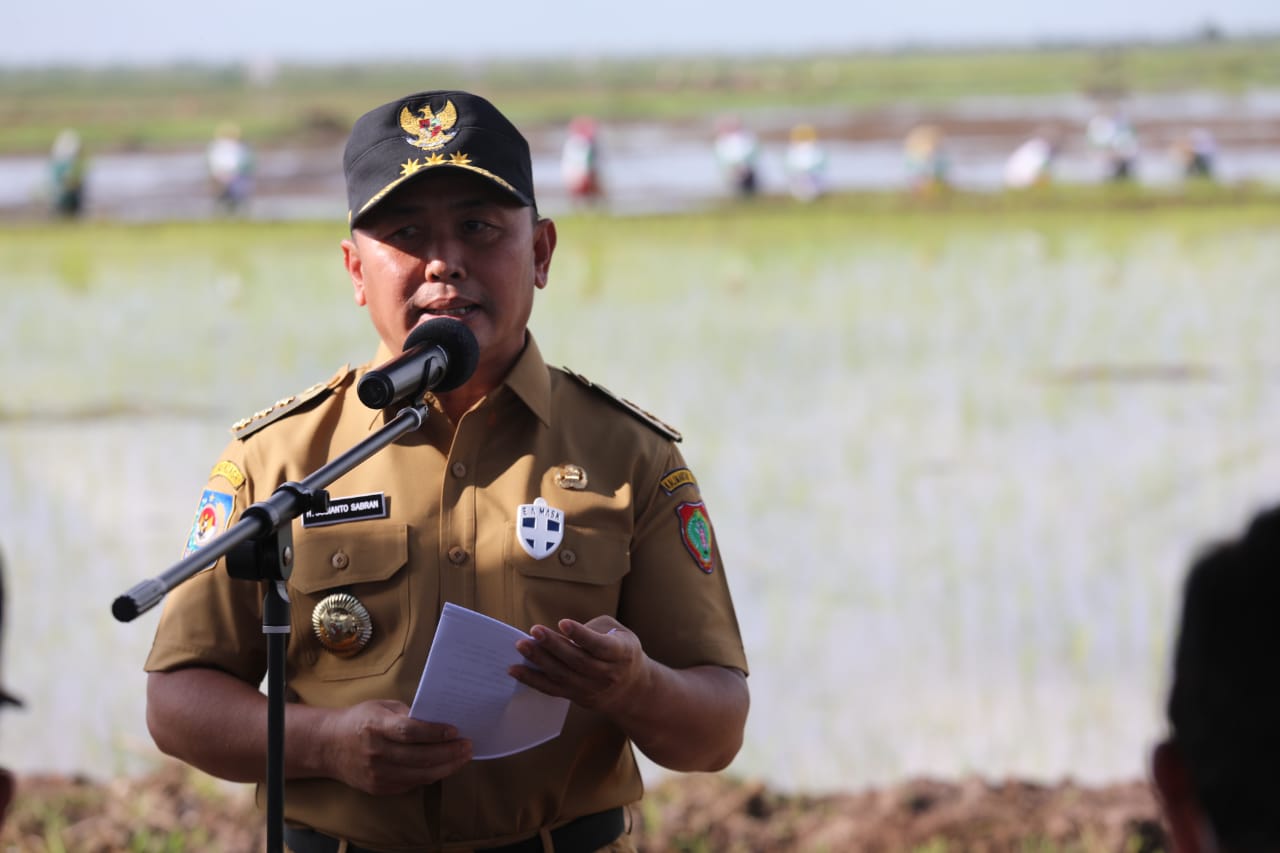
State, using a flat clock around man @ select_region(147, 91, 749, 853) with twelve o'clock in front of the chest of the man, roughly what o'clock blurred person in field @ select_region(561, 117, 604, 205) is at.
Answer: The blurred person in field is roughly at 6 o'clock from the man.

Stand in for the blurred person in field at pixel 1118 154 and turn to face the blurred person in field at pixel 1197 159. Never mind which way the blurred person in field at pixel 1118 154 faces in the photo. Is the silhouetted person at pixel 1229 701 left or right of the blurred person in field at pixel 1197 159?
right

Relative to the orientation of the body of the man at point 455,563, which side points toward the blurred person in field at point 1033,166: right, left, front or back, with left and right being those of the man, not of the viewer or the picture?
back

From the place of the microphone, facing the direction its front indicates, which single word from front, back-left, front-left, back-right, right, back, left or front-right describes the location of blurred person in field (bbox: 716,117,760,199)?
front-left

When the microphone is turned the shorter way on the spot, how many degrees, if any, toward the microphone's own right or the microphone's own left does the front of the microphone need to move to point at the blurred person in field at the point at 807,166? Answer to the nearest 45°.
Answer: approximately 45° to the microphone's own left

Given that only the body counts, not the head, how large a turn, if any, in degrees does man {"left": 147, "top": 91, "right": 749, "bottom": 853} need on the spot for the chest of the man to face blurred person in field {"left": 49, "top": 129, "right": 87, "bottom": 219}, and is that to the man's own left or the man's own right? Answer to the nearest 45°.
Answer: approximately 180°

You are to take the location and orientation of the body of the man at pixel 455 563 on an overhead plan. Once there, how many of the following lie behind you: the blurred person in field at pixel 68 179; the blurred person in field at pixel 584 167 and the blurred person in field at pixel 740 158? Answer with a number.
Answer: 3

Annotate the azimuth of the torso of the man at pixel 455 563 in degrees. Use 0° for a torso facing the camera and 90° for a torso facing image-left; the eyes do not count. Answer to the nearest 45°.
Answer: approximately 0°

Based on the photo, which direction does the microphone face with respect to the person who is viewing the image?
facing away from the viewer and to the right of the viewer

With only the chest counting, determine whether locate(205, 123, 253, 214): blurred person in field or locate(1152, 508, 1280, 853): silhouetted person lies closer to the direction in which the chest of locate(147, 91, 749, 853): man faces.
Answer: the silhouetted person

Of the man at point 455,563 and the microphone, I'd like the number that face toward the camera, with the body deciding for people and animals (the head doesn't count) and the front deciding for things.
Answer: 1
